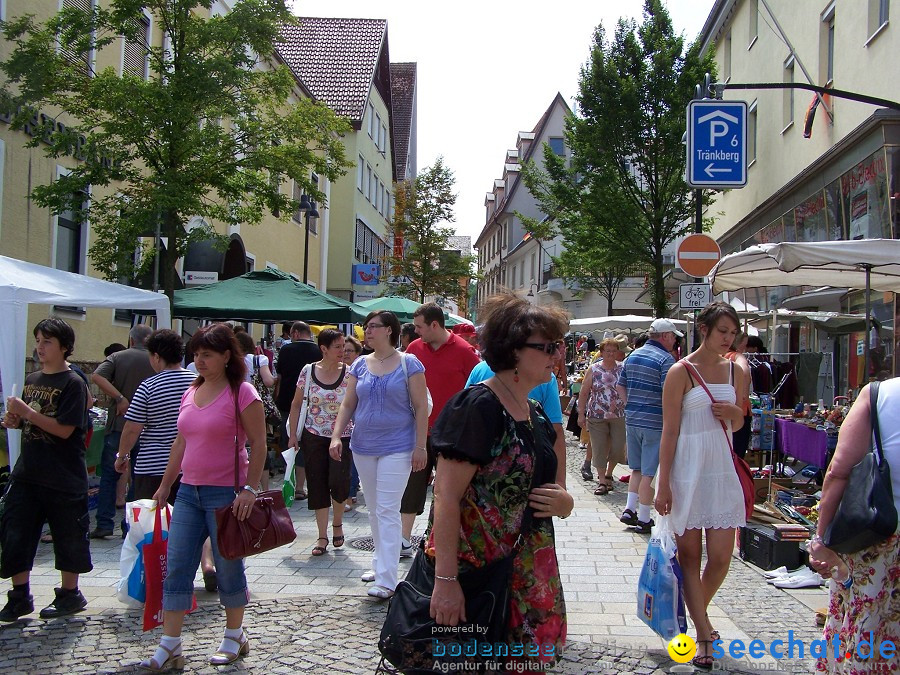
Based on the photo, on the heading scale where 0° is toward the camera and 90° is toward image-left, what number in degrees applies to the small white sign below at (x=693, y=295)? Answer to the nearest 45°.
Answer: approximately 0°

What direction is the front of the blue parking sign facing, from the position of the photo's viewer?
facing the viewer

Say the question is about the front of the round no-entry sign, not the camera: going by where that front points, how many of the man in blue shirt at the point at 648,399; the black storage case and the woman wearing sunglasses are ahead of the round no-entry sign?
3

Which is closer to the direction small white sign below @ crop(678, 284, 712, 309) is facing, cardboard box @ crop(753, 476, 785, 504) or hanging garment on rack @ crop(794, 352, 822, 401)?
the cardboard box

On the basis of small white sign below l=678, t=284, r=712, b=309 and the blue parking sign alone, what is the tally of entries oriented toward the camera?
2

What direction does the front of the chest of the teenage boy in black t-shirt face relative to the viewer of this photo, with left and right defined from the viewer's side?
facing the viewer and to the left of the viewer

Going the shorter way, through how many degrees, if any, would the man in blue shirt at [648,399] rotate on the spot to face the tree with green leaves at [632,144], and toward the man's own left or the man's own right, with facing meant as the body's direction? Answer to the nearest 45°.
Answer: approximately 45° to the man's own left

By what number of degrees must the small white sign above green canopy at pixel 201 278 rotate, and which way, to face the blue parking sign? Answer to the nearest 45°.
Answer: approximately 45° to its left

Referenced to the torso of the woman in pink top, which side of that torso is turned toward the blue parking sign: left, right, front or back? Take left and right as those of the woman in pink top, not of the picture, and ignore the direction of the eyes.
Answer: back

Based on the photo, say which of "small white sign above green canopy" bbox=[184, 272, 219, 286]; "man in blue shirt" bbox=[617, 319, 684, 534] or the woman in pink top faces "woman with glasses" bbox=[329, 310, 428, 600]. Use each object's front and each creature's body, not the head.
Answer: the small white sign above green canopy

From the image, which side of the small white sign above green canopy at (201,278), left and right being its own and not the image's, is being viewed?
front

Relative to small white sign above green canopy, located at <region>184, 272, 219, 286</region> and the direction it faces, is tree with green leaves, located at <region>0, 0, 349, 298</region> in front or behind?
in front

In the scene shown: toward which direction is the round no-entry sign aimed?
toward the camera

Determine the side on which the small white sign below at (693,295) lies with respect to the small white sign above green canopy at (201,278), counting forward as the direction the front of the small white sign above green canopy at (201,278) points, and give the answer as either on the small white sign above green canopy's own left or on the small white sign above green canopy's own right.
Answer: on the small white sign above green canopy's own left
